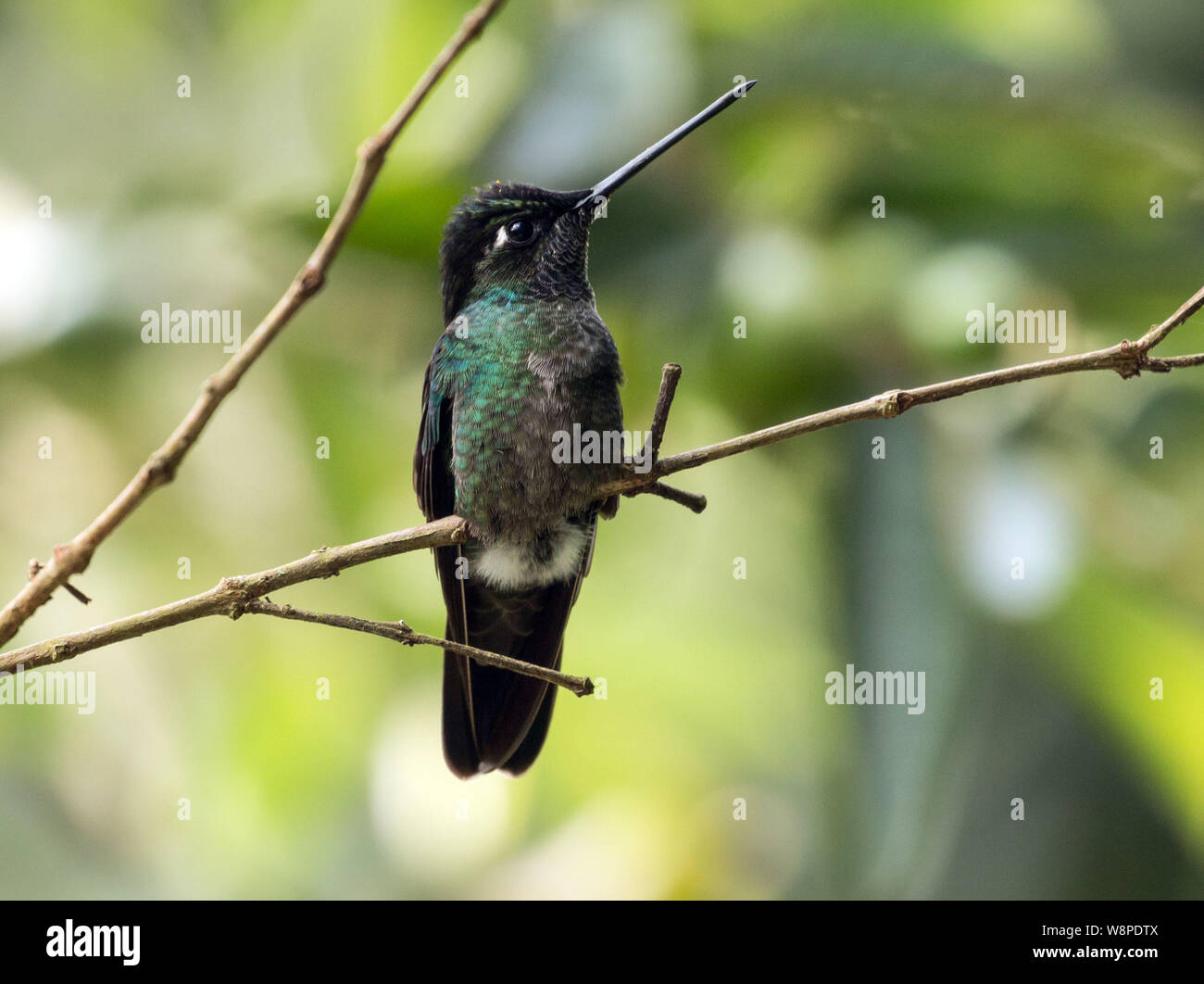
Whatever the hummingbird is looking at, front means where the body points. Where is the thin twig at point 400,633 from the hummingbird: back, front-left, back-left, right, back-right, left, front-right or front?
front-right

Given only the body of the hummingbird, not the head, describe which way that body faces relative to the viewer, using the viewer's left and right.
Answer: facing the viewer and to the right of the viewer
